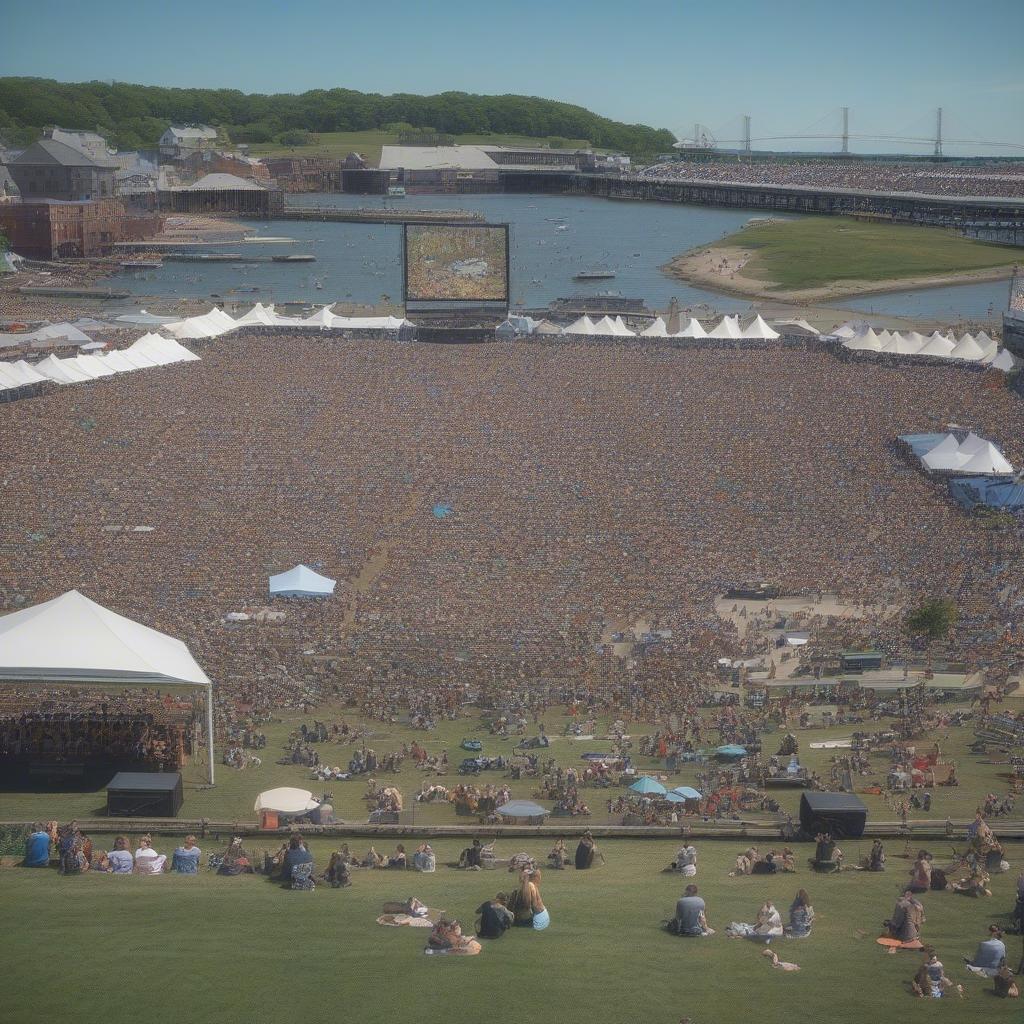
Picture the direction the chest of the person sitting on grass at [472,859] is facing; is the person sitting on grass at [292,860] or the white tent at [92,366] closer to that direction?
the white tent

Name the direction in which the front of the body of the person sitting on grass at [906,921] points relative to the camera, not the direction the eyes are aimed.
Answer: away from the camera

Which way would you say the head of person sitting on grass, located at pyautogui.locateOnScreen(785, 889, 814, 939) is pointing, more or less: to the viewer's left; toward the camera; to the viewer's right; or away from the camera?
away from the camera

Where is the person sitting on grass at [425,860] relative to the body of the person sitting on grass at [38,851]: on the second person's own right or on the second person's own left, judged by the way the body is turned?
on the second person's own right

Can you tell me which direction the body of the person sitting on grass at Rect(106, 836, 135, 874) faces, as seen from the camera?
away from the camera

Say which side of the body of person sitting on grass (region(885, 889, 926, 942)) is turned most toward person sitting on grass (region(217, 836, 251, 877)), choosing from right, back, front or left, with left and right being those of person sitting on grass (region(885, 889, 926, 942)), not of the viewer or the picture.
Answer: left

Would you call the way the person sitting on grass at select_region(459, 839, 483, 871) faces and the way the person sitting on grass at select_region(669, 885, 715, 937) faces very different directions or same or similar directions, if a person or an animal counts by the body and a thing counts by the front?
same or similar directions

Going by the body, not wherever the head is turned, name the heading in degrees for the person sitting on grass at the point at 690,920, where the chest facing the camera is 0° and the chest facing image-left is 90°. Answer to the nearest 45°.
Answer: approximately 180°

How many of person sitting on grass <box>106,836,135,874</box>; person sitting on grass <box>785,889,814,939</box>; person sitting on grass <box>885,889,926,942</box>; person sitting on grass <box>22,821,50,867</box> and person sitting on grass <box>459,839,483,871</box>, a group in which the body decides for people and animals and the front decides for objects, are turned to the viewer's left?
0

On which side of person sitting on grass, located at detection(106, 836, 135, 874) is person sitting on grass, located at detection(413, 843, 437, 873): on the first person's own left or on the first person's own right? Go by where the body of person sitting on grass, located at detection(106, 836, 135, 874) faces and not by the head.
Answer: on the first person's own right

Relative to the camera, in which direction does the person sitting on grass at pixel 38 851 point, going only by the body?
away from the camera

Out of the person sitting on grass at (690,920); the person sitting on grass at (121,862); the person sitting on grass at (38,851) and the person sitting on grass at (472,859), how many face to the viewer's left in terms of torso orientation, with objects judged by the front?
0

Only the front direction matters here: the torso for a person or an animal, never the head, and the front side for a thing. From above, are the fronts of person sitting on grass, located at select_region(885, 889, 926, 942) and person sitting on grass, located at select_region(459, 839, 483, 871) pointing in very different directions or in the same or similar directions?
same or similar directions

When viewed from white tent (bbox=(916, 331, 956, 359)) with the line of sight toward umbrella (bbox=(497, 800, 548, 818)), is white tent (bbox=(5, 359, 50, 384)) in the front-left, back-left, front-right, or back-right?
front-right

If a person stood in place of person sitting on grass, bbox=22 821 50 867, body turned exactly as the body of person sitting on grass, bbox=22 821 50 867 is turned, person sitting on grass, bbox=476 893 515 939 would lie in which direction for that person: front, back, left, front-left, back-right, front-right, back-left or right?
back-right
